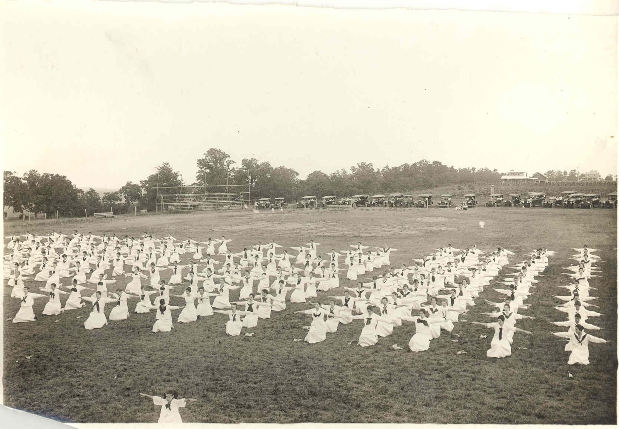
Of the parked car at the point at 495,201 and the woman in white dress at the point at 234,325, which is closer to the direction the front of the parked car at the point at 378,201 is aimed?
the woman in white dress

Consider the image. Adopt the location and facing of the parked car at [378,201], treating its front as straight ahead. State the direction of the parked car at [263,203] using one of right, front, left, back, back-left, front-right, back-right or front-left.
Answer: front-right

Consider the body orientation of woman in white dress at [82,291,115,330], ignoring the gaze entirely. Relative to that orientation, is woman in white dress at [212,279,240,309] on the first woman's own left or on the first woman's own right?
on the first woman's own left

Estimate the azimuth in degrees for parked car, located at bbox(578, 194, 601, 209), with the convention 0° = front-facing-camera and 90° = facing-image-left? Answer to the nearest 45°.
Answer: approximately 45°

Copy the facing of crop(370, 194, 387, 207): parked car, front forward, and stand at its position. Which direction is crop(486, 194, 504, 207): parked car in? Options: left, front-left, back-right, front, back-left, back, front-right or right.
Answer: back-left

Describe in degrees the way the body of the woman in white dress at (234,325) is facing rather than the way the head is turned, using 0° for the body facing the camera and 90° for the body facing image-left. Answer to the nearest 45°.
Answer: approximately 0°

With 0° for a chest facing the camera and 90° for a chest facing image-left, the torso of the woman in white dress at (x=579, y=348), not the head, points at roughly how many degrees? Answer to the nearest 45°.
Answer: approximately 0°
